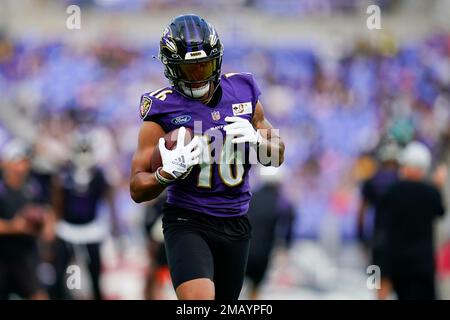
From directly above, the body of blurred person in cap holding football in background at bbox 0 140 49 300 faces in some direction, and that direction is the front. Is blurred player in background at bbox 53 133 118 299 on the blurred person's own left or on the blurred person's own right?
on the blurred person's own left

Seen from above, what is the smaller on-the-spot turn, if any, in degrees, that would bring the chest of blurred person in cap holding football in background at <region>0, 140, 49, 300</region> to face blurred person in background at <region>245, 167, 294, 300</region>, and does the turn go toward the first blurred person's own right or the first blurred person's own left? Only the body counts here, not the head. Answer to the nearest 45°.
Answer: approximately 45° to the first blurred person's own left

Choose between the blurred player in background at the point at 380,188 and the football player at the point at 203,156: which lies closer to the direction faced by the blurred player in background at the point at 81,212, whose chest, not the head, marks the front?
the football player

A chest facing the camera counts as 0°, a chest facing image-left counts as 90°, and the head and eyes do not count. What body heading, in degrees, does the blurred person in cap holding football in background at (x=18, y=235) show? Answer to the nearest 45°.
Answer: approximately 315°

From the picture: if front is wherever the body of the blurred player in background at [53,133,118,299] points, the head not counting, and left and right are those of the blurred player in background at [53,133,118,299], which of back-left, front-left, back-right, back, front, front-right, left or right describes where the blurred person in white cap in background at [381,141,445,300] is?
front-left

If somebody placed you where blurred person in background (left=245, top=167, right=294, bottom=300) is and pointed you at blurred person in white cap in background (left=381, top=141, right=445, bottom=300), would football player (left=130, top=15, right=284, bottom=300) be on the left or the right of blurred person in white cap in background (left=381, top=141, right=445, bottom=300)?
right
